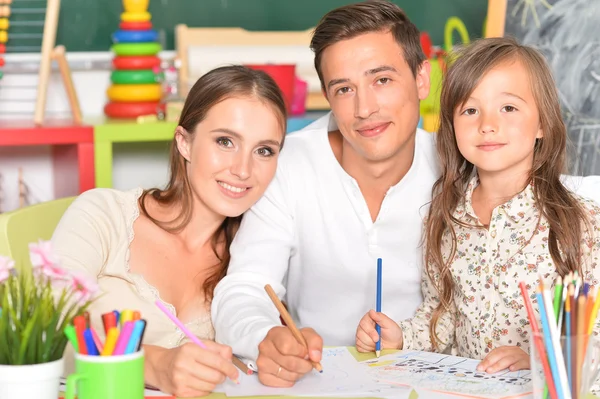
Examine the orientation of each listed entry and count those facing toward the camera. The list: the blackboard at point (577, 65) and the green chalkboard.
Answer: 2

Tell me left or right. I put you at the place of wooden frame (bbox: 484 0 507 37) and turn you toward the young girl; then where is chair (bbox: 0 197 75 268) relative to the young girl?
right

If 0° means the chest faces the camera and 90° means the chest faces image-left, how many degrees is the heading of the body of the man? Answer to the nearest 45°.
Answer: approximately 0°

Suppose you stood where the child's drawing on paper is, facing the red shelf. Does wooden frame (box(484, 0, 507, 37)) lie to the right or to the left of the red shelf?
right

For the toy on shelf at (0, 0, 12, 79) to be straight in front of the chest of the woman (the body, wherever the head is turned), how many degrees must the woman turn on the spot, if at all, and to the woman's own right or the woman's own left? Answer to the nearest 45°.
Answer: approximately 180°

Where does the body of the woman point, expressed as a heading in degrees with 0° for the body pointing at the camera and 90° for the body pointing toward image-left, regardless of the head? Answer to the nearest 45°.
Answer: approximately 315°

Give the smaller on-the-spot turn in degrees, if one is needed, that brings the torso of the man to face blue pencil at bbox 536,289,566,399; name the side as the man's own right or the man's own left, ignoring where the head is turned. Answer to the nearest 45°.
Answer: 0° — they already face it
